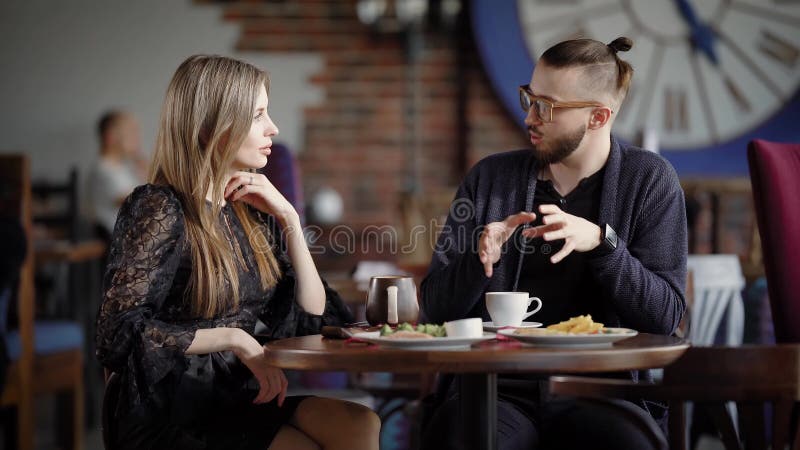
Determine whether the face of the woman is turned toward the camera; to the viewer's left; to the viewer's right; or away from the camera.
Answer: to the viewer's right

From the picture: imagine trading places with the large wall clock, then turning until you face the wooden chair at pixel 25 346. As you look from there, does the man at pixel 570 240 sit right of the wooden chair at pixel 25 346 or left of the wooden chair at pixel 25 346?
left

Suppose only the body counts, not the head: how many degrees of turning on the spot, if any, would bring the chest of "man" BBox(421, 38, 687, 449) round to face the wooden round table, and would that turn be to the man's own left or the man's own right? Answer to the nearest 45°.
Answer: approximately 45° to the man's own left

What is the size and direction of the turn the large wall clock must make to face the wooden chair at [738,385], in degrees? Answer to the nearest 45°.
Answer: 0° — it already faces it

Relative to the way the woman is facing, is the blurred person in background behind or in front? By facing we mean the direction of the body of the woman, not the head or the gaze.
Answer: behind

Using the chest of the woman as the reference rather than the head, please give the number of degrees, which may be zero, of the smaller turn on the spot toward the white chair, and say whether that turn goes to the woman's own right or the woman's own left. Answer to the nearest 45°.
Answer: approximately 90° to the woman's own left

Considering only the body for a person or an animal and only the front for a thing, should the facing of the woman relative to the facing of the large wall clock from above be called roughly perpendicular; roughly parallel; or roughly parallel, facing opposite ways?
roughly perpendicular

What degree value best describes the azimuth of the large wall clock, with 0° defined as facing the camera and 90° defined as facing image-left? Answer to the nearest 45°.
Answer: approximately 0°

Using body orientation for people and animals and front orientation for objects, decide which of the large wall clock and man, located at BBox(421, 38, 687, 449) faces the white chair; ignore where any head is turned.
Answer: the large wall clock

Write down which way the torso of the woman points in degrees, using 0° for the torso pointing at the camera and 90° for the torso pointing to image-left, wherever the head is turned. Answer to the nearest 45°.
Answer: approximately 315°

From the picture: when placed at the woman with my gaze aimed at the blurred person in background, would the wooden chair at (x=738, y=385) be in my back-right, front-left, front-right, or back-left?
back-right
